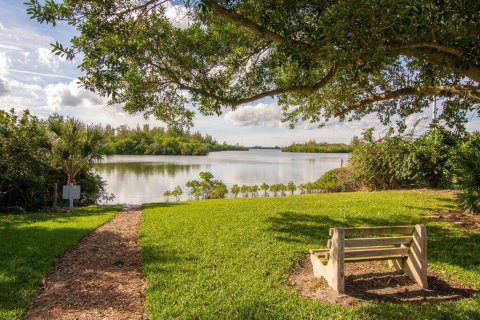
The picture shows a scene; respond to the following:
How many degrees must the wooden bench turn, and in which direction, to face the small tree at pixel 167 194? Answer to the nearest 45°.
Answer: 0° — it already faces it

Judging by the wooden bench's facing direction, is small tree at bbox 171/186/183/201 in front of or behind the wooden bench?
in front

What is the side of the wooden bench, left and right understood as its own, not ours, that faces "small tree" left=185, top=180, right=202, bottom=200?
front

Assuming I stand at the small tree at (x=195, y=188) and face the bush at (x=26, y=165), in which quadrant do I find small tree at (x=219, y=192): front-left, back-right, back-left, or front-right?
back-left

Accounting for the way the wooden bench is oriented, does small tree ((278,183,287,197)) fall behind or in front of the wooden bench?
in front

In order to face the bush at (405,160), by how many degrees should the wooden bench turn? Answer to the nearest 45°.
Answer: approximately 45° to its right

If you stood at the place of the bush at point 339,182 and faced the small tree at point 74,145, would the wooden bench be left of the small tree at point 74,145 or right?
left
